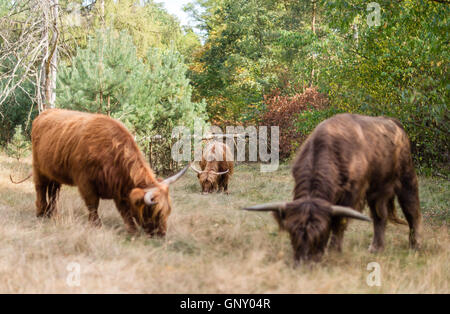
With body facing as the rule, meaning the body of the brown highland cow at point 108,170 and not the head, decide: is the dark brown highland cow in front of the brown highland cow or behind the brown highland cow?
in front

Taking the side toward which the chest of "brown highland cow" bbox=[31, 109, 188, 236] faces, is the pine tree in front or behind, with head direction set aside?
behind

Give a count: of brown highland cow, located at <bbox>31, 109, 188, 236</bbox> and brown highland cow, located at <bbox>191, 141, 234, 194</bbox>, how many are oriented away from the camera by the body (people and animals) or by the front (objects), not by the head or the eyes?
0

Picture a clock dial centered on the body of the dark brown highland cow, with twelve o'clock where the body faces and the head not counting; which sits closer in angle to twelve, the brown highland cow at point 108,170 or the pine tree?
the brown highland cow

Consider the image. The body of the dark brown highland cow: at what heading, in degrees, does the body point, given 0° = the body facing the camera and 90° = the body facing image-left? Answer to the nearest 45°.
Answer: approximately 45°

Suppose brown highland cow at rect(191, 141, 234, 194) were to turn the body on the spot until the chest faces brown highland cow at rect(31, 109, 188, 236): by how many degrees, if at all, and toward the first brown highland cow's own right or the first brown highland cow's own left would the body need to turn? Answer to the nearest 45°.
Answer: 0° — it already faces it

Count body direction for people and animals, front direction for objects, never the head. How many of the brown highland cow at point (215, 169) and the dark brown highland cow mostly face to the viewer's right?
0

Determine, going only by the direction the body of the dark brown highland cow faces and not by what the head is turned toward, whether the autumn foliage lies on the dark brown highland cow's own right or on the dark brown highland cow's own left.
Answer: on the dark brown highland cow's own right

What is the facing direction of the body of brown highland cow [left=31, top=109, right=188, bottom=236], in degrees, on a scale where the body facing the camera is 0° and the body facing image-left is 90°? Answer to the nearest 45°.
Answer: approximately 315°

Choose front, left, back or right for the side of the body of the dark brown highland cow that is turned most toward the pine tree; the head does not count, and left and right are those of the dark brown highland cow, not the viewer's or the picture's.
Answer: right
